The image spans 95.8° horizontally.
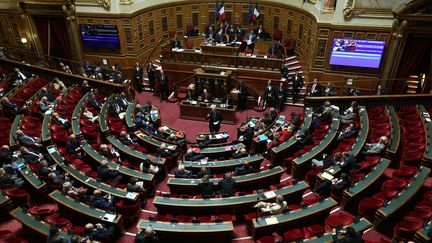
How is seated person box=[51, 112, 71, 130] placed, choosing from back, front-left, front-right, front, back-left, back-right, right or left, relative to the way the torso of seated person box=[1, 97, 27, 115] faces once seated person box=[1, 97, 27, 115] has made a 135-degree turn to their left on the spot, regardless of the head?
back

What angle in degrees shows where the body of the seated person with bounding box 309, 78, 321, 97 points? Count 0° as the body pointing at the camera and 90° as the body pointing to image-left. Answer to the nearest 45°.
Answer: approximately 45°

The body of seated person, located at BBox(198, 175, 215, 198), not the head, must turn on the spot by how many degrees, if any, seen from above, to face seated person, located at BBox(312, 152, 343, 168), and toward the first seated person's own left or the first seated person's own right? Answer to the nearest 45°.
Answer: approximately 90° to the first seated person's own right

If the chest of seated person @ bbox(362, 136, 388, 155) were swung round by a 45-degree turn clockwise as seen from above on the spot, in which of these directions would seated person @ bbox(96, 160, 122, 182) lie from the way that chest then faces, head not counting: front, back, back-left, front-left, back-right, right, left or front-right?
left

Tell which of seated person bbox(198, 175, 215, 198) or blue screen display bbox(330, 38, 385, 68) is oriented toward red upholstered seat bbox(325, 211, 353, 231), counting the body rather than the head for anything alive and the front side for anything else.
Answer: the blue screen display

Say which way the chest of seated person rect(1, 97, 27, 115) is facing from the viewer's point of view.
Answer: to the viewer's right

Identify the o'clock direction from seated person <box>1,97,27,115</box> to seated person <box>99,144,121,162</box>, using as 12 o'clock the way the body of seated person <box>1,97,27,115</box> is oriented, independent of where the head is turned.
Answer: seated person <box>99,144,121,162</box> is roughly at 2 o'clock from seated person <box>1,97,27,115</box>.

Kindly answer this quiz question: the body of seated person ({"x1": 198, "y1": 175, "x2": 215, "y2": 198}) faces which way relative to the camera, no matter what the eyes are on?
away from the camera

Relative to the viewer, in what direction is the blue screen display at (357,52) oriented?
toward the camera

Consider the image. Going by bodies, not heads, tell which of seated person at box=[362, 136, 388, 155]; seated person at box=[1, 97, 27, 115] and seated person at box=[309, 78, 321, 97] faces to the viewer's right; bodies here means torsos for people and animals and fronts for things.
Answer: seated person at box=[1, 97, 27, 115]

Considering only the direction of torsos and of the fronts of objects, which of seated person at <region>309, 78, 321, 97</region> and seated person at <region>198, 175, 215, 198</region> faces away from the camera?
the seated person at <region>198, 175, 215, 198</region>

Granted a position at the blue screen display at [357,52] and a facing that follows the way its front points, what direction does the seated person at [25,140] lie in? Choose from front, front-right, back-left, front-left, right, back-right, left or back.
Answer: front-right

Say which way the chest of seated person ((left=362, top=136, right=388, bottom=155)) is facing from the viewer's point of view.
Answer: to the viewer's left
